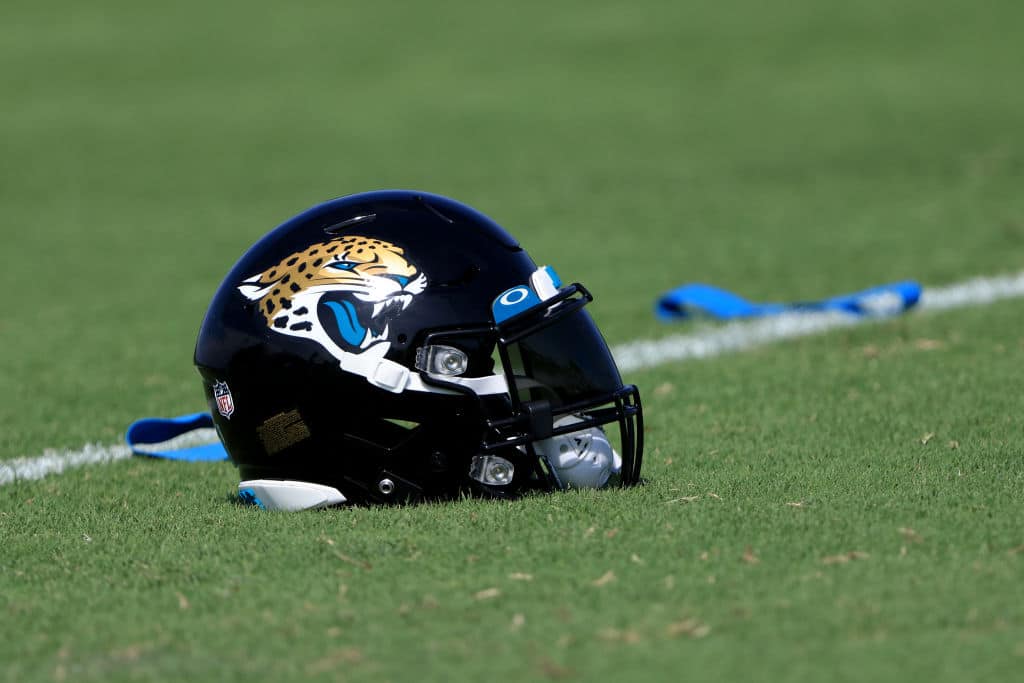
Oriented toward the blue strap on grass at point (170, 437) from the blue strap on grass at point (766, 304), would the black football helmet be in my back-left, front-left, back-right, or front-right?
front-left

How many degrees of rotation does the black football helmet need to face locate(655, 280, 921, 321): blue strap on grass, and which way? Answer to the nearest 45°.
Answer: approximately 45° to its left

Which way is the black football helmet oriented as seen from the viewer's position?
to the viewer's right

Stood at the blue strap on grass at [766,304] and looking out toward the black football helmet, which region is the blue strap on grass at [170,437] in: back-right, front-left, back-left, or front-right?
front-right

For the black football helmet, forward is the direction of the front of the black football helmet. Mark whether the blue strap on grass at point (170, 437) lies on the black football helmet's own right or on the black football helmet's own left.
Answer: on the black football helmet's own left
